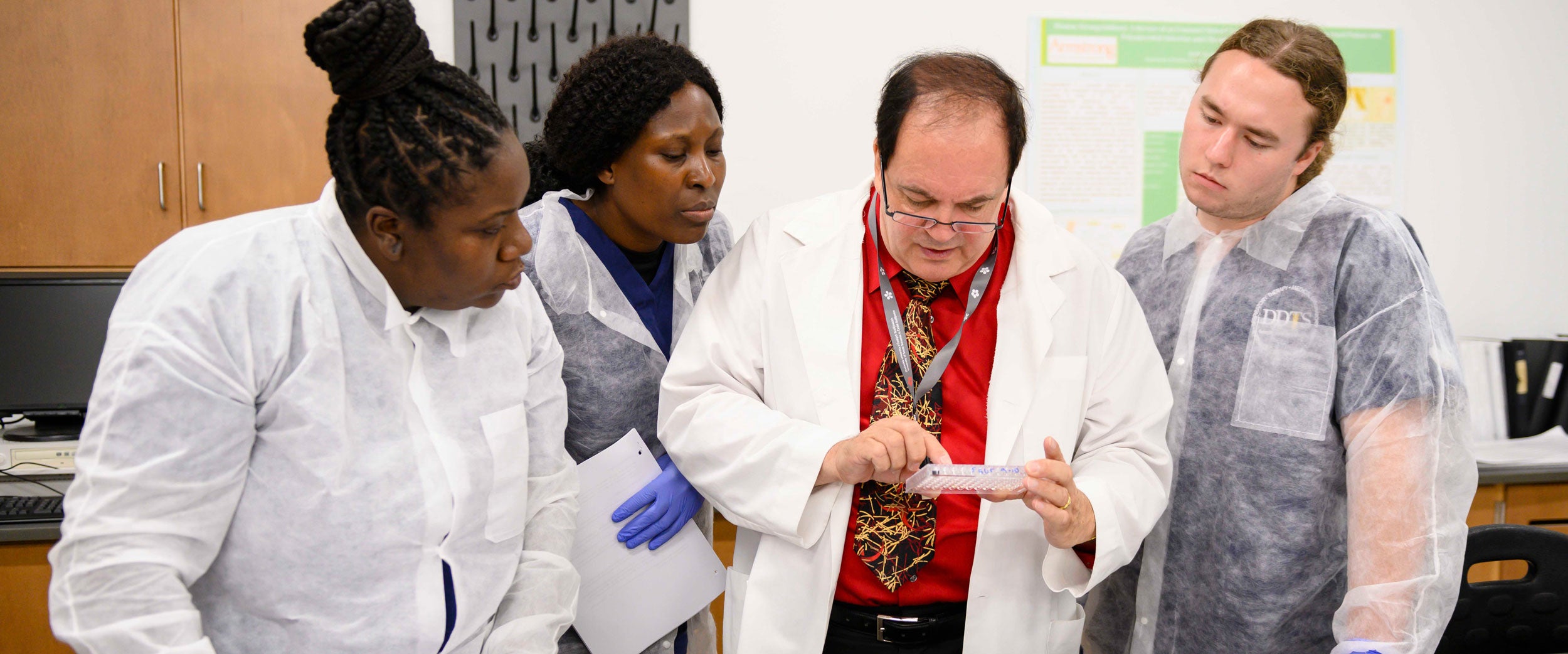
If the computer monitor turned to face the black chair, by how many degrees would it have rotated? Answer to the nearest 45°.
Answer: approximately 45° to its left

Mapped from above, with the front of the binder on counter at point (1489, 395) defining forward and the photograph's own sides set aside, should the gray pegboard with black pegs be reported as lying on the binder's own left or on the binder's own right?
on the binder's own right

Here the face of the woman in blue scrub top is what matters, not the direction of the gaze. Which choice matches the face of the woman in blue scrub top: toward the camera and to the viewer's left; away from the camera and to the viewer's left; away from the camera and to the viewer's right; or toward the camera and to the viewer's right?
toward the camera and to the viewer's right

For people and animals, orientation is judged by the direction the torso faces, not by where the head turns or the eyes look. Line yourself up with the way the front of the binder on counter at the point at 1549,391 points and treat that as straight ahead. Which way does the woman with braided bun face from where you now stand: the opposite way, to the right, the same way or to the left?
to the left
